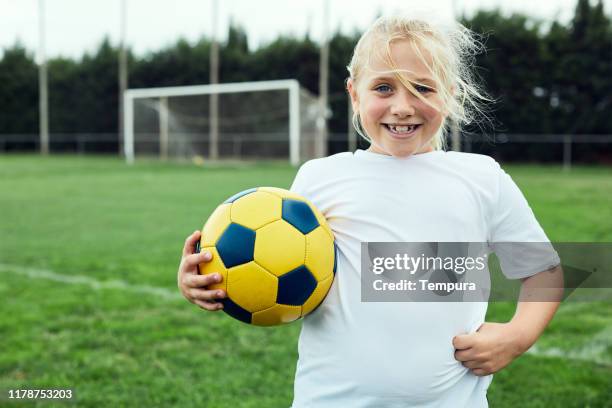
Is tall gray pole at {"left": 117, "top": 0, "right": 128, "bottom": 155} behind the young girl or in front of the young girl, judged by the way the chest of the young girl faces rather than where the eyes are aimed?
behind

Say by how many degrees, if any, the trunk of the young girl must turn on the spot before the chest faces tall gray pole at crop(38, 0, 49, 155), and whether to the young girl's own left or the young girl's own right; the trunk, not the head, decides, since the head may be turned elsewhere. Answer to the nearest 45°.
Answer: approximately 135° to the young girl's own right

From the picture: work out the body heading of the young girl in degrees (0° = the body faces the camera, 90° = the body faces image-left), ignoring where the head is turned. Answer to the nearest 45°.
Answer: approximately 0°

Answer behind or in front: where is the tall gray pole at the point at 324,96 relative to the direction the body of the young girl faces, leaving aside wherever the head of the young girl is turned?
behind
